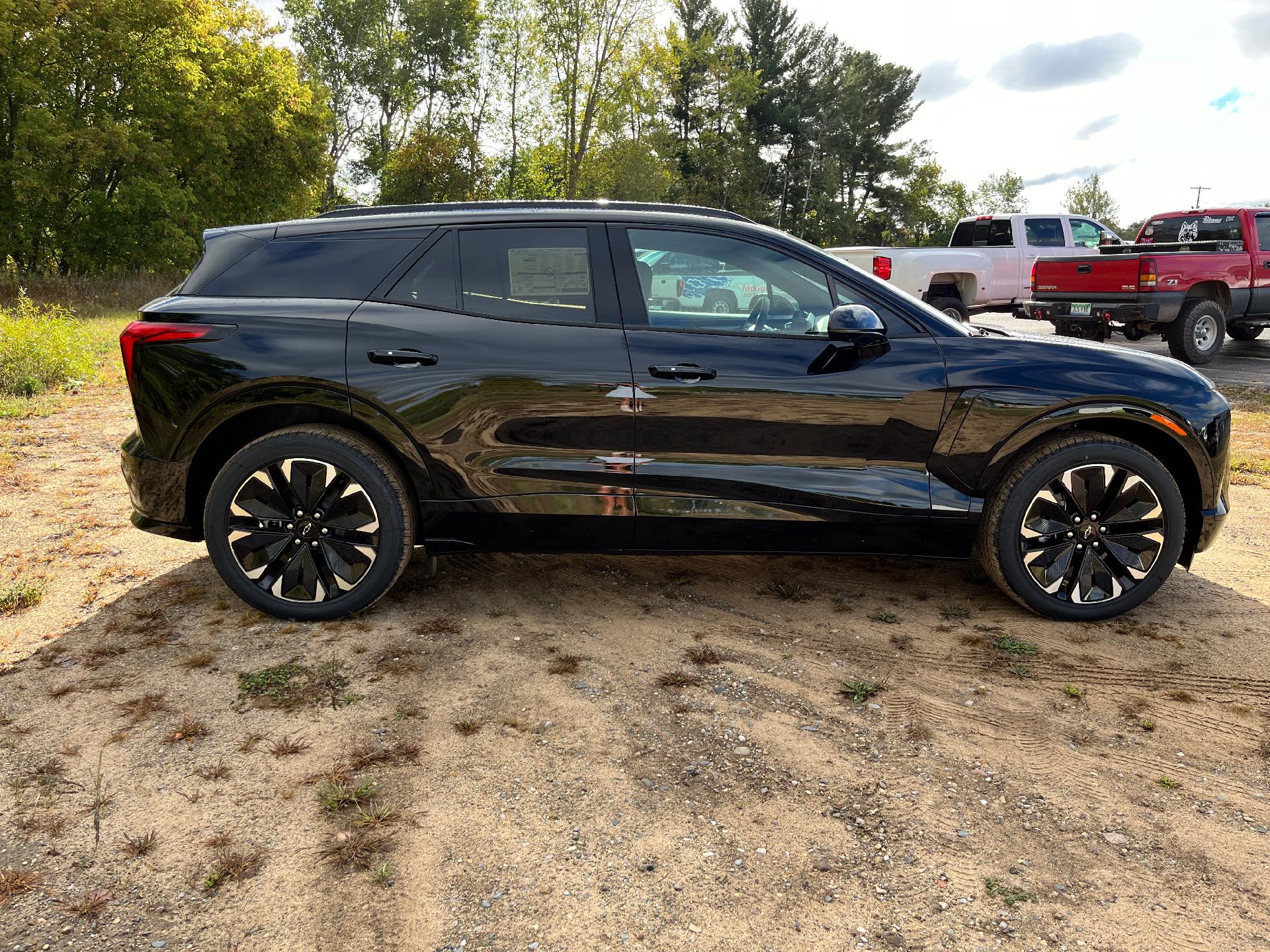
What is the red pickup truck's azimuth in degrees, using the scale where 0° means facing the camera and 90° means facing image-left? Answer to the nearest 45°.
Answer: approximately 225°

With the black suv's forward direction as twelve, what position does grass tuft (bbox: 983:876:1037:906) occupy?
The grass tuft is roughly at 2 o'clock from the black suv.

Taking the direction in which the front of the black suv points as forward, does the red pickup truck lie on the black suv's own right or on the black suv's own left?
on the black suv's own left

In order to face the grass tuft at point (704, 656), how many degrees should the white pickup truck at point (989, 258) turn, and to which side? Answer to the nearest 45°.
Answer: approximately 135° to its right

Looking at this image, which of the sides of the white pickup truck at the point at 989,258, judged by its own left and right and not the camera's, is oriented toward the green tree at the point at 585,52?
left

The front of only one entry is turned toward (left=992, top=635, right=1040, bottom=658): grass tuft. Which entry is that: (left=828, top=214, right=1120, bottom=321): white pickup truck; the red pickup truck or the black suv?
the black suv

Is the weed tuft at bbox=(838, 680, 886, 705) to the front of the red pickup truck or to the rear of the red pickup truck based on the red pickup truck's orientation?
to the rear

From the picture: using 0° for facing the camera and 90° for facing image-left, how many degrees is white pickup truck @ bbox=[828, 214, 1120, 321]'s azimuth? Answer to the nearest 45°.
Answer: approximately 225°

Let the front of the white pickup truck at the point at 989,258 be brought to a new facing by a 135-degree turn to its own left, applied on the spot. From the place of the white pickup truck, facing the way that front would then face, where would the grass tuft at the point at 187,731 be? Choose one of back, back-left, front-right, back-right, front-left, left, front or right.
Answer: left

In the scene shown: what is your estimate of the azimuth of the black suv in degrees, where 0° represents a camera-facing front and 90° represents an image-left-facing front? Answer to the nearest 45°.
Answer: approximately 270°

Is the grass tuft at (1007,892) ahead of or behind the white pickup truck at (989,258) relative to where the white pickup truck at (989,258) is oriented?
behind
